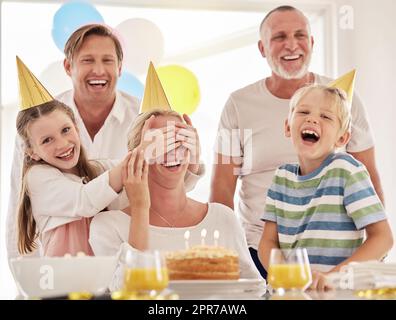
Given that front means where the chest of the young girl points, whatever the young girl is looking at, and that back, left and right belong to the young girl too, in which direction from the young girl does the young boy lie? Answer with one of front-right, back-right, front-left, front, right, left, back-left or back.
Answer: front

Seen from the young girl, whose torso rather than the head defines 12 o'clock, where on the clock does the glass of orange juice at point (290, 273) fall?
The glass of orange juice is roughly at 1 o'clock from the young girl.

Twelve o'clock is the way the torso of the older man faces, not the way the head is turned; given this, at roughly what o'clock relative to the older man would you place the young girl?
The young girl is roughly at 2 o'clock from the older man.

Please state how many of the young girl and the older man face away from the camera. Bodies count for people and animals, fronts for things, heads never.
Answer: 0

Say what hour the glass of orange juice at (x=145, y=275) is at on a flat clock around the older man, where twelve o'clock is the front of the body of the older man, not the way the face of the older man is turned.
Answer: The glass of orange juice is roughly at 12 o'clock from the older man.

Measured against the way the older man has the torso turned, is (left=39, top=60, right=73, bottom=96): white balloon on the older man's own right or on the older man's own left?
on the older man's own right

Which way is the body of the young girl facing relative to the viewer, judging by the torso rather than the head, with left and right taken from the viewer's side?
facing the viewer and to the right of the viewer

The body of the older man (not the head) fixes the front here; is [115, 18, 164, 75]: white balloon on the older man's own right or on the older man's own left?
on the older man's own right

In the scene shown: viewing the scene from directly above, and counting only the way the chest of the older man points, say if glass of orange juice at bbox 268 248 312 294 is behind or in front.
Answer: in front

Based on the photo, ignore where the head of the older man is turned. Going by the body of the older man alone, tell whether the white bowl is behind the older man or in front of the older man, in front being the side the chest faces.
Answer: in front

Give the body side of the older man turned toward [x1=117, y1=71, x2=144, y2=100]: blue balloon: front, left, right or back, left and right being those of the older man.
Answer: right

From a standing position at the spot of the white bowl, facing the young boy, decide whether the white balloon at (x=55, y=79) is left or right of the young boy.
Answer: left

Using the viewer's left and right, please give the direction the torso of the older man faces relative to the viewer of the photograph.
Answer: facing the viewer
